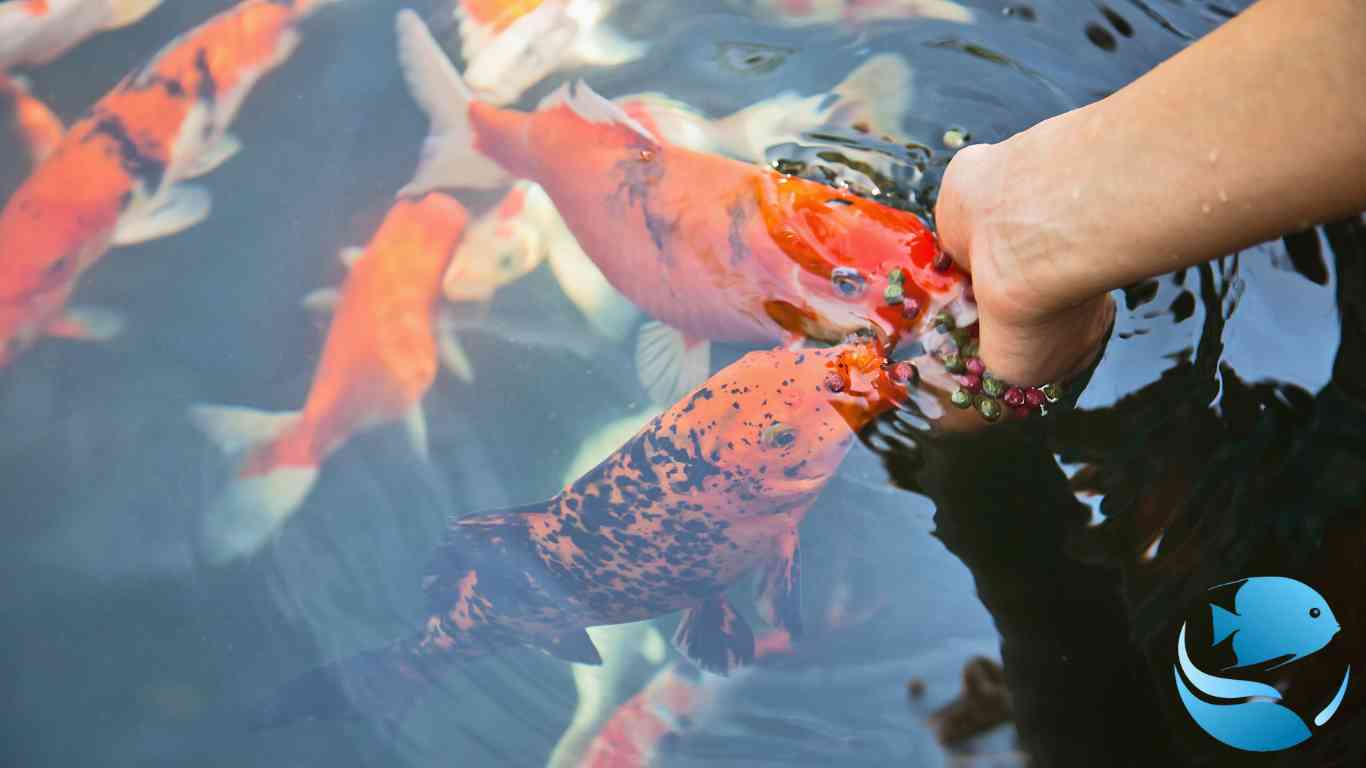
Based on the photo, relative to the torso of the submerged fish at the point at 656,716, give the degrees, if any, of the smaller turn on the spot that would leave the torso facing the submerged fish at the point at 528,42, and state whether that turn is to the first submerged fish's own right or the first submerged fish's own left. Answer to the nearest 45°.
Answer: approximately 45° to the first submerged fish's own left

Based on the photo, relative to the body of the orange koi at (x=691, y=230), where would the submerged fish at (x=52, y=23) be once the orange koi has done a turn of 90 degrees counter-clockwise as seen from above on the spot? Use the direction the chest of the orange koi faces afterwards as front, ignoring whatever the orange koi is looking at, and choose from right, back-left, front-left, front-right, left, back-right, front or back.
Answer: left

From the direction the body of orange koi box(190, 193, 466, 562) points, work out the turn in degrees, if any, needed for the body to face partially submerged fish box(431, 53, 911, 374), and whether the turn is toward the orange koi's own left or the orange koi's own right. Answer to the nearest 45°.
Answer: approximately 45° to the orange koi's own right

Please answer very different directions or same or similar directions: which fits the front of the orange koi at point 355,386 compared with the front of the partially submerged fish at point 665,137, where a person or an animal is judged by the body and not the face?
very different directions

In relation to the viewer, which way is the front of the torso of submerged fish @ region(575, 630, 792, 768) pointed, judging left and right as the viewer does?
facing away from the viewer and to the right of the viewer

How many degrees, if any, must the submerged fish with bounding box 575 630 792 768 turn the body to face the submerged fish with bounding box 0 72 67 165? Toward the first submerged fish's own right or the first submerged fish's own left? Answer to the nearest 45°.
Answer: approximately 90° to the first submerged fish's own left

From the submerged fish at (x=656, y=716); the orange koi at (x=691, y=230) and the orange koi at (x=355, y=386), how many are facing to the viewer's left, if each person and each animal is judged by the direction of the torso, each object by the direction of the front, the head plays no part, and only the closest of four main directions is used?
0
